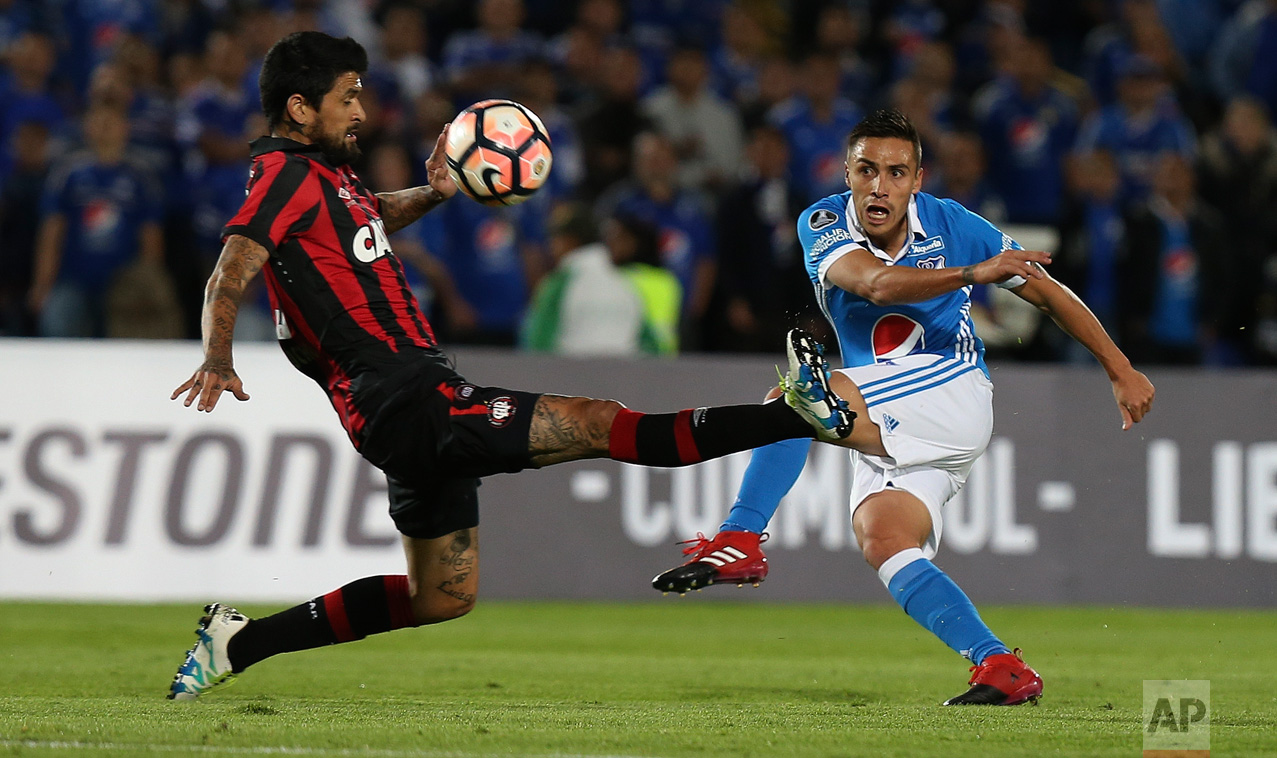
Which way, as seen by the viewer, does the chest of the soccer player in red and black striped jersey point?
to the viewer's right

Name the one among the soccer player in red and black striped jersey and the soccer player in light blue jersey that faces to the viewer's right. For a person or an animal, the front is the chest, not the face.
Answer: the soccer player in red and black striped jersey

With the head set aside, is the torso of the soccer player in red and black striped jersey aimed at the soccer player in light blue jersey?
yes

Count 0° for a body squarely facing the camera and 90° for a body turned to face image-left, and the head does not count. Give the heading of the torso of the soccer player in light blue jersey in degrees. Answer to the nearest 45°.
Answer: approximately 45°

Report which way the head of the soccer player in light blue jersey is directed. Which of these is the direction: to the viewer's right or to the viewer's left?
to the viewer's left

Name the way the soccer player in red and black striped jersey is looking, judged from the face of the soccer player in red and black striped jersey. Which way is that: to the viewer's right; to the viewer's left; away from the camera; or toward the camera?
to the viewer's right

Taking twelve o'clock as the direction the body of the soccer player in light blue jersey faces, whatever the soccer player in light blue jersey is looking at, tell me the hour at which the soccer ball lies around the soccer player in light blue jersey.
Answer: The soccer ball is roughly at 1 o'clock from the soccer player in light blue jersey.

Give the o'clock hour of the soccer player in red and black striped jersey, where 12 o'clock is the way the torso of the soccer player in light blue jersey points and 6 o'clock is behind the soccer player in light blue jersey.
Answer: The soccer player in red and black striped jersey is roughly at 1 o'clock from the soccer player in light blue jersey.

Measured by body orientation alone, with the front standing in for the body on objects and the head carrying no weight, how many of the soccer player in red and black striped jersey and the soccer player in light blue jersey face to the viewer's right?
1
